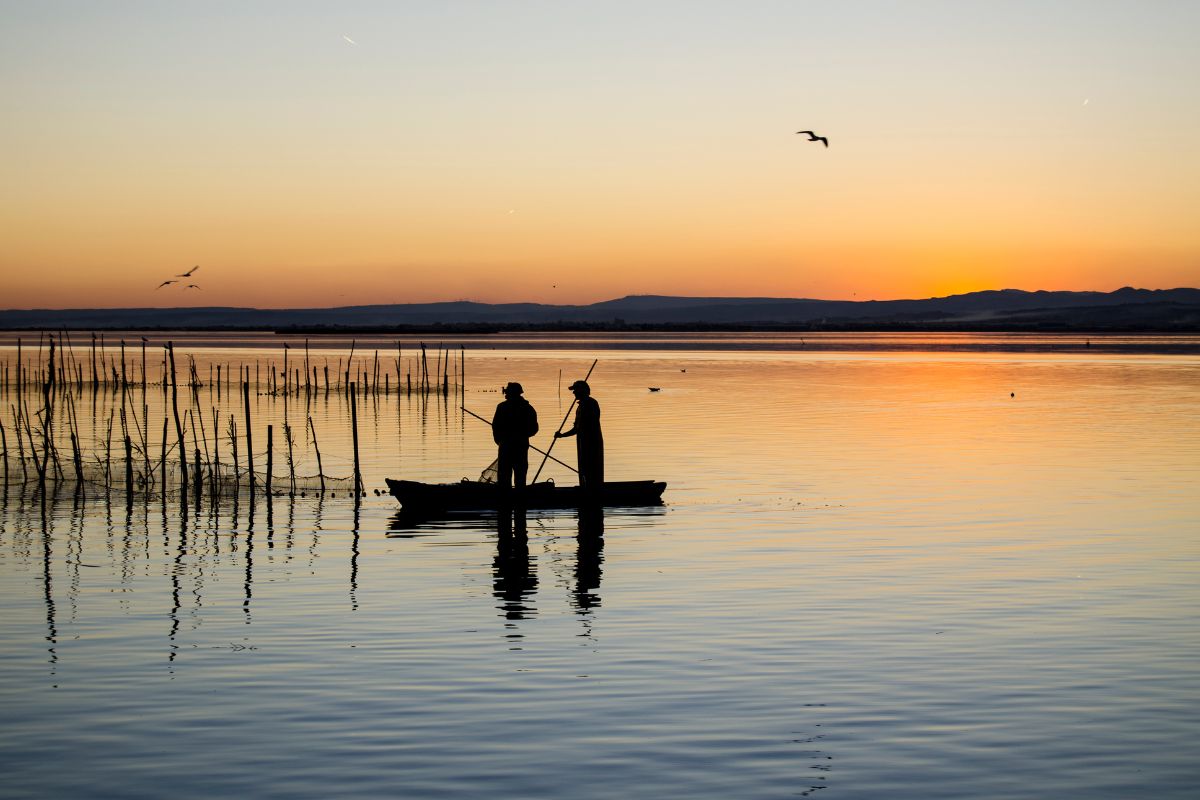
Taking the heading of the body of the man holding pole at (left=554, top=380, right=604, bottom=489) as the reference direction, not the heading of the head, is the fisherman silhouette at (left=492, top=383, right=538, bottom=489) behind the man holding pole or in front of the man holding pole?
in front

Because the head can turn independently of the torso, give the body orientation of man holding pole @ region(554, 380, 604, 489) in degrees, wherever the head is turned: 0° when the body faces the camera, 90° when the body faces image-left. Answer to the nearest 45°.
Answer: approximately 90°

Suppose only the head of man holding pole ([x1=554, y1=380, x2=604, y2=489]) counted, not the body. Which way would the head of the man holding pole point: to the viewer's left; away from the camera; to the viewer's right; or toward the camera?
to the viewer's left
